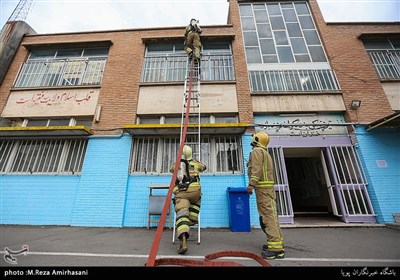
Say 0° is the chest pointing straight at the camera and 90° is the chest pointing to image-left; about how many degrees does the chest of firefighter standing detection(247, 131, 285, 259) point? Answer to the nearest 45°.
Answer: approximately 135°

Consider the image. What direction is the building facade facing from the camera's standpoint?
toward the camera

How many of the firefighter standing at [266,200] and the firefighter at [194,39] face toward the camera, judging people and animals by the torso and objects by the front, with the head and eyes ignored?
0

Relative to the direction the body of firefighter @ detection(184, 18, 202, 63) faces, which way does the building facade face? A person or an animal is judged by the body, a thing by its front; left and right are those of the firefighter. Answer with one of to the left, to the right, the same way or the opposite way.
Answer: the opposite way

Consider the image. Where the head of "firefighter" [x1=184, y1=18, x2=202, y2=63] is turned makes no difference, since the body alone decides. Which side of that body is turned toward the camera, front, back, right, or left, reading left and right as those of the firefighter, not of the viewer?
back
